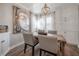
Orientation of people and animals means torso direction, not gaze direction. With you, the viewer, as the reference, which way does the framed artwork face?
facing the viewer and to the right of the viewer

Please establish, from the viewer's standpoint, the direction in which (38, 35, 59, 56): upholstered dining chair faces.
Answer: facing away from the viewer and to the right of the viewer

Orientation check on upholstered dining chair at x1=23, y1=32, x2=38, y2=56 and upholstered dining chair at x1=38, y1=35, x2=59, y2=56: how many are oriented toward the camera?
0

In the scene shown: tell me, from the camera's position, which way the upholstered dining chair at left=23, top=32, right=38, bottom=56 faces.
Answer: facing away from the viewer and to the right of the viewer
